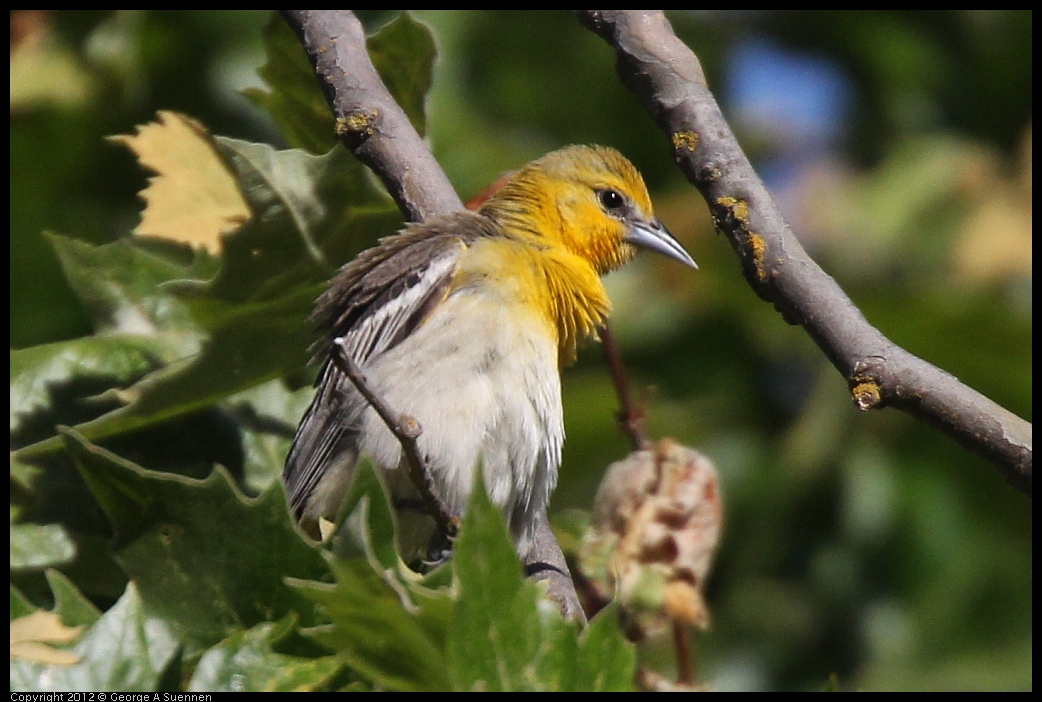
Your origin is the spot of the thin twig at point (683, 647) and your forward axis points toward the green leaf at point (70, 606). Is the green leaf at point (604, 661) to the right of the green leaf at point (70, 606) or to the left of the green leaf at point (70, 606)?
left

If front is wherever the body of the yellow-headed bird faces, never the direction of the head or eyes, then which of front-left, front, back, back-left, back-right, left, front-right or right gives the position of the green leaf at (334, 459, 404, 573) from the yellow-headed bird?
right
